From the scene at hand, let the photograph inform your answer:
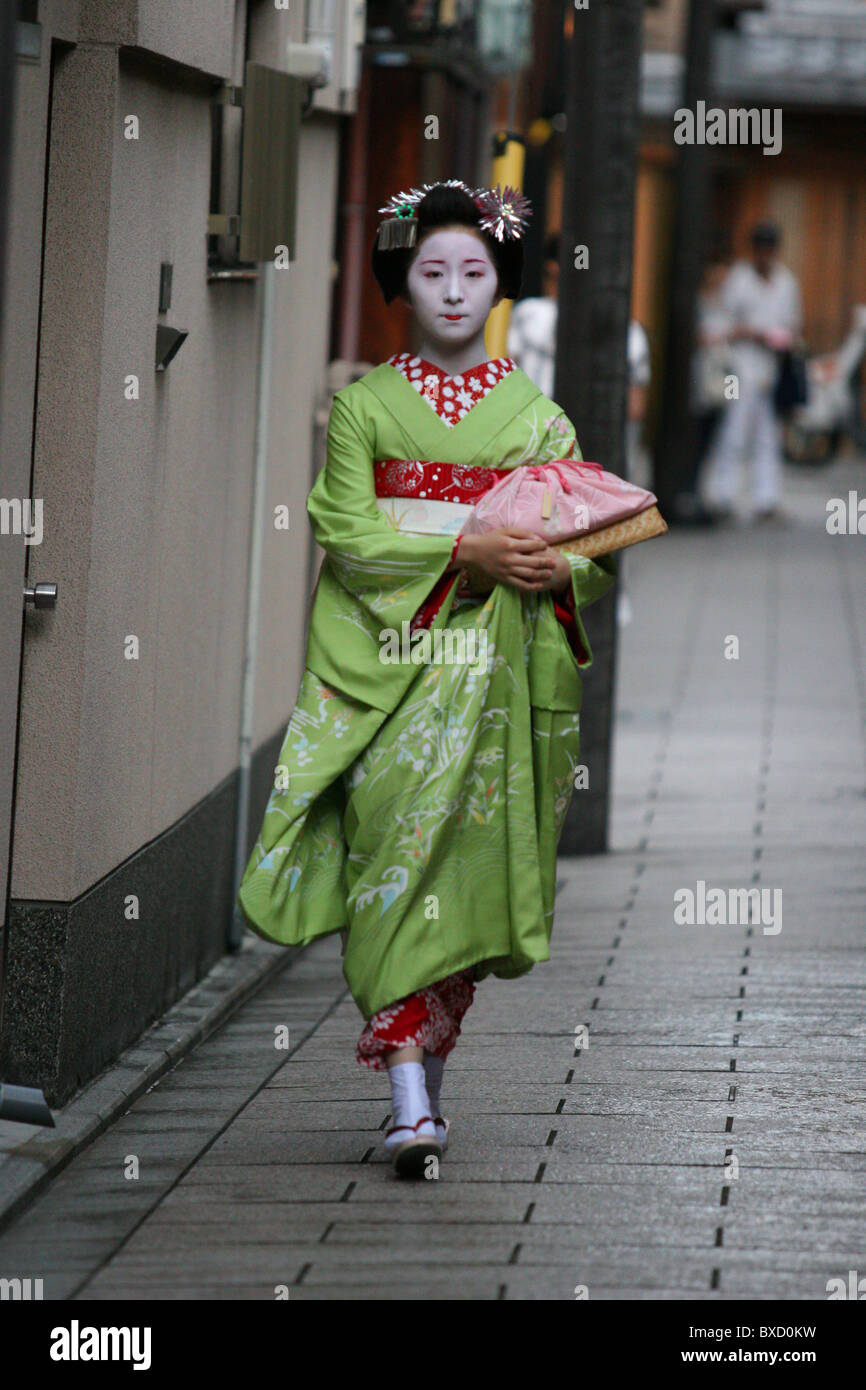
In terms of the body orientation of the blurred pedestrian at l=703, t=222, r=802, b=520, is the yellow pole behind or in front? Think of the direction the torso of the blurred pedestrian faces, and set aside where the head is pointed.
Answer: in front

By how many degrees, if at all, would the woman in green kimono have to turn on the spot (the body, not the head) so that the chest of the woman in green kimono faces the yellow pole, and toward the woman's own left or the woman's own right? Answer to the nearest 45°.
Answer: approximately 180°

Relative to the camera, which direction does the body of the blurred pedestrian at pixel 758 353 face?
toward the camera

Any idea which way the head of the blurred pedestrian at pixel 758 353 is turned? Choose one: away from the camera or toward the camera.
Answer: toward the camera

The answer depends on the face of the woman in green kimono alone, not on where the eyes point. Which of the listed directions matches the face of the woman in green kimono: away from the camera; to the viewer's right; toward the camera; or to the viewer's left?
toward the camera

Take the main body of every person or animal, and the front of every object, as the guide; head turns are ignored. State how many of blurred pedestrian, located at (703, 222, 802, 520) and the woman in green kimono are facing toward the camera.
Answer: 2

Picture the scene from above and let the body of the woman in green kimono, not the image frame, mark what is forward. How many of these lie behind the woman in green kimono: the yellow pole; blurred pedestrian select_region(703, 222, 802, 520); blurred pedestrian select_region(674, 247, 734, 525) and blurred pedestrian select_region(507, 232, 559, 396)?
4

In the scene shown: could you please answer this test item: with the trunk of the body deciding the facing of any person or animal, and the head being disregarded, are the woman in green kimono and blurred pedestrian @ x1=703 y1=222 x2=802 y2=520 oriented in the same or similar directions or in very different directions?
same or similar directions

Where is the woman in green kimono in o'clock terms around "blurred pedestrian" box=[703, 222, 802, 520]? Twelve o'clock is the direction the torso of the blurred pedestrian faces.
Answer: The woman in green kimono is roughly at 12 o'clock from the blurred pedestrian.

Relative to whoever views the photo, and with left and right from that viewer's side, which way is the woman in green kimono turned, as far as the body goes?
facing the viewer

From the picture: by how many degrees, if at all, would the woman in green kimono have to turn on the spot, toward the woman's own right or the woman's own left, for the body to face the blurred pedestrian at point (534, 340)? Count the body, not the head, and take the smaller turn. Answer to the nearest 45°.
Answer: approximately 180°
